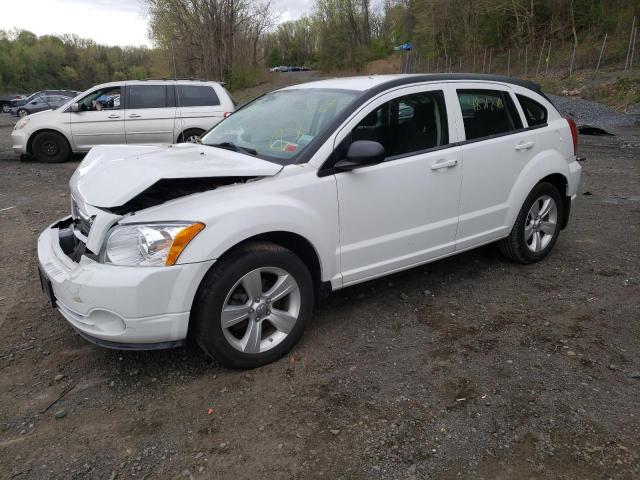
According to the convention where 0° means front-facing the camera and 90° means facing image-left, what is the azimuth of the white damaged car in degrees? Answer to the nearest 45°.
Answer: approximately 45°

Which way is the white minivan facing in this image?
to the viewer's left
